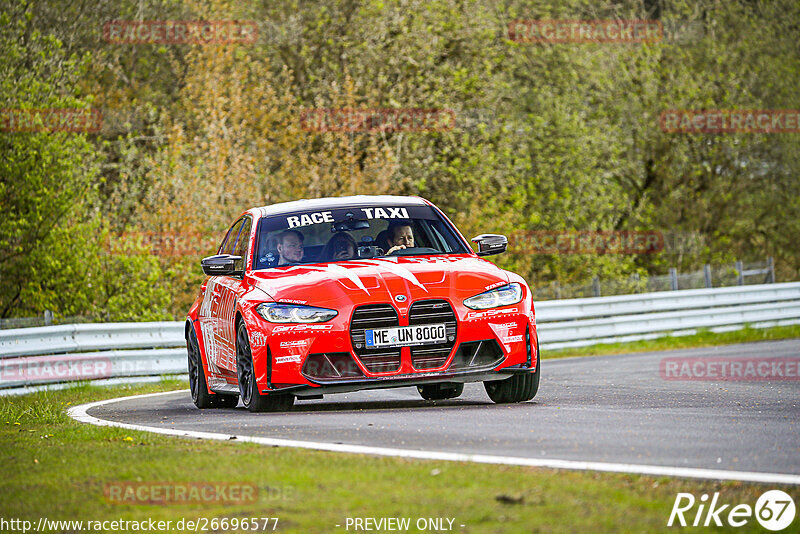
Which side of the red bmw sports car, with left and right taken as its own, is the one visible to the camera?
front

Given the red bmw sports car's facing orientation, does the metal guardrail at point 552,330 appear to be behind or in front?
behind

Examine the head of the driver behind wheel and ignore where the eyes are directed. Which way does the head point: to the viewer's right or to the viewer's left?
to the viewer's right
